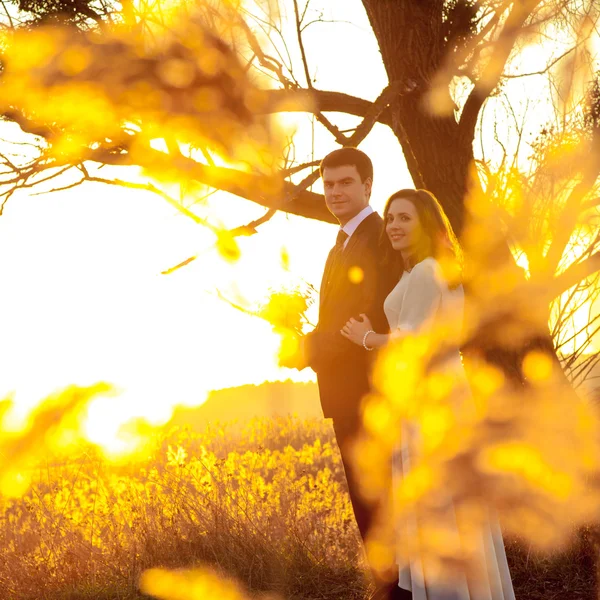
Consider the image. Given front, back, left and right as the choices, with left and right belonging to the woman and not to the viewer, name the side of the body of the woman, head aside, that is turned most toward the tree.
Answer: right

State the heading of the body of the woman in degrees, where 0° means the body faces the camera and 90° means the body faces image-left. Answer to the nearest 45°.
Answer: approximately 90°
